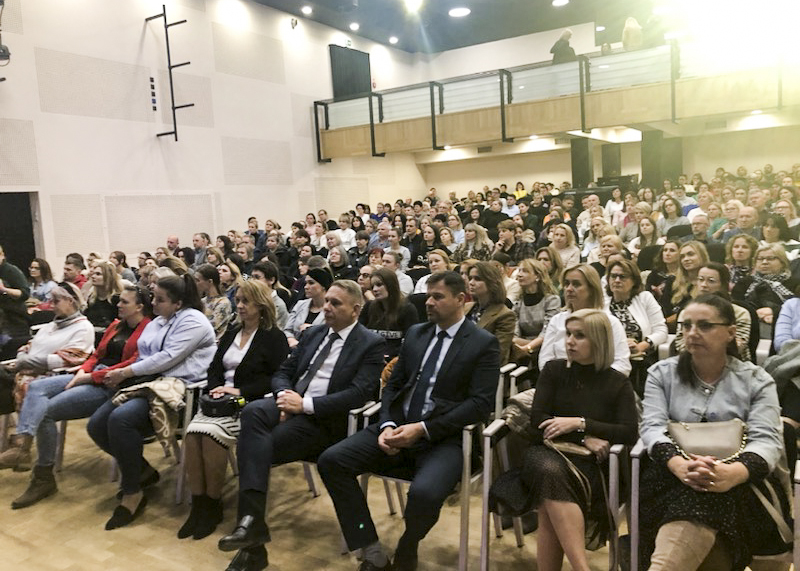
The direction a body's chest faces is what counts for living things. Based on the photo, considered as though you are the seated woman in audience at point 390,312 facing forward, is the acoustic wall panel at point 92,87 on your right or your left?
on your right

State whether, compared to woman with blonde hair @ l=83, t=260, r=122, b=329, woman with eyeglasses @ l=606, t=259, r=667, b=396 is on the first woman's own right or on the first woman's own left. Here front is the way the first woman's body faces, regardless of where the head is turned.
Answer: on the first woman's own left

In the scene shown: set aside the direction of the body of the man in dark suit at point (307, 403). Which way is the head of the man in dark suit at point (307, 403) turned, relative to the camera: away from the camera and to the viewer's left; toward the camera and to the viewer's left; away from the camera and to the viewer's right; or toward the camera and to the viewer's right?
toward the camera and to the viewer's left

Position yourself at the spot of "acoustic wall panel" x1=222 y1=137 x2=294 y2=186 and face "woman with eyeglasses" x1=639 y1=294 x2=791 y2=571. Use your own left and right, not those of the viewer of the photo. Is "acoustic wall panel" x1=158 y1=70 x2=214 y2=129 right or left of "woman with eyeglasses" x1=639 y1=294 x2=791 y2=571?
right

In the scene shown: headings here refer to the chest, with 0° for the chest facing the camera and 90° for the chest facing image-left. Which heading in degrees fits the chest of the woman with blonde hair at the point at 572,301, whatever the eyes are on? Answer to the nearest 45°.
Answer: approximately 45°

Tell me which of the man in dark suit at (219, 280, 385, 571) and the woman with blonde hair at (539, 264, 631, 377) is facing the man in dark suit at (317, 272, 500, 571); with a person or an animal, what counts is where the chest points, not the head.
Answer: the woman with blonde hair

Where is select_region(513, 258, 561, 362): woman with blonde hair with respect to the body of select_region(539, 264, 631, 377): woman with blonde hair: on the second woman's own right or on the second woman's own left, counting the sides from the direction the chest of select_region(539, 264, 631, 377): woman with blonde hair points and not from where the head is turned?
on the second woman's own right

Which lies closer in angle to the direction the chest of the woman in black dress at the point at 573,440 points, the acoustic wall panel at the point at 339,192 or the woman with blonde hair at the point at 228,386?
the woman with blonde hair

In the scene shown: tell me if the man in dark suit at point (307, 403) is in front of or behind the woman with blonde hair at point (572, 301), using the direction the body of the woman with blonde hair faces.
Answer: in front

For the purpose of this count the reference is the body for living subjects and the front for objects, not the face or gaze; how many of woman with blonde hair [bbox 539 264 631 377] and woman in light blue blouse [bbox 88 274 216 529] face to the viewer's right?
0

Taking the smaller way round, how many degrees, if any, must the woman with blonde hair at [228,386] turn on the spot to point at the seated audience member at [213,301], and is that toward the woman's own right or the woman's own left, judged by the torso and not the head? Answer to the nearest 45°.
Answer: approximately 135° to the woman's own right

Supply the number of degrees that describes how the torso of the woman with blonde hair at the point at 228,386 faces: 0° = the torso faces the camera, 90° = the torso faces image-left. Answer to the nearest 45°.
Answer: approximately 45°

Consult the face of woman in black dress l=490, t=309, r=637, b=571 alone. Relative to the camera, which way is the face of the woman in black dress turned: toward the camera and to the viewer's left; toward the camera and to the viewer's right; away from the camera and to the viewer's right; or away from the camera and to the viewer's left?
toward the camera and to the viewer's left
